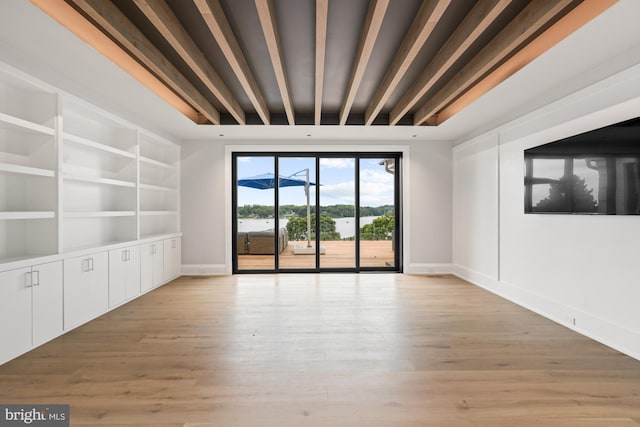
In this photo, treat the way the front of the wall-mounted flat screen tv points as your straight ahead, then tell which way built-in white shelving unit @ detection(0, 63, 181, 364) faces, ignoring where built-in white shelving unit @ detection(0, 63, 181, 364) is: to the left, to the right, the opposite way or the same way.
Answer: the opposite way

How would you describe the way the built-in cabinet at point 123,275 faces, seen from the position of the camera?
facing the viewer and to the right of the viewer

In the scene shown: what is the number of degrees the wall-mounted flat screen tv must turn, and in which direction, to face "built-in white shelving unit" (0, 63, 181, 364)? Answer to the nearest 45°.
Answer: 0° — it already faces it

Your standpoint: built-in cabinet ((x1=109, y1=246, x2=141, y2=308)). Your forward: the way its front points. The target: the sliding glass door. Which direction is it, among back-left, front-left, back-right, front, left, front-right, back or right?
front-left

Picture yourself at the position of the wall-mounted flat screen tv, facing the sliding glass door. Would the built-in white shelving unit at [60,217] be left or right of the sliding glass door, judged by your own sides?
left

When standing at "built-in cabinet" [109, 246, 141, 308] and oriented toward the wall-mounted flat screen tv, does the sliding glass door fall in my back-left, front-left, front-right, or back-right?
front-left

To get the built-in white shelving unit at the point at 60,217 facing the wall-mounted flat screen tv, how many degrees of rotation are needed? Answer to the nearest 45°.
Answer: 0° — it already faces it

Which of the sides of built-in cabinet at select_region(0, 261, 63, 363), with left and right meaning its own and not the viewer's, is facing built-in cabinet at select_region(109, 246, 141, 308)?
left

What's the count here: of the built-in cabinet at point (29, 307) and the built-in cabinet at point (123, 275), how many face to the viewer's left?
0

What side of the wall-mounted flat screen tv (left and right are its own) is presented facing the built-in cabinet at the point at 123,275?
front

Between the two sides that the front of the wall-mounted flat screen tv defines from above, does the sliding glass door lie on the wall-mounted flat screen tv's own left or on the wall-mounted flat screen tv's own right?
on the wall-mounted flat screen tv's own right

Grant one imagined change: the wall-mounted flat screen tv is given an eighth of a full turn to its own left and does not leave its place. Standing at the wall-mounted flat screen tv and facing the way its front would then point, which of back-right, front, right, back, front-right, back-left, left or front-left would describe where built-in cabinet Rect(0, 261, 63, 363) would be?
front-right

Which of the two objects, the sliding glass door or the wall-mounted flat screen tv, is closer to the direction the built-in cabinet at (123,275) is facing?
the wall-mounted flat screen tv

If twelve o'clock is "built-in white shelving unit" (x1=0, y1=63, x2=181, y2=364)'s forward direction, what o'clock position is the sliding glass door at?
The sliding glass door is roughly at 10 o'clock from the built-in white shelving unit.
